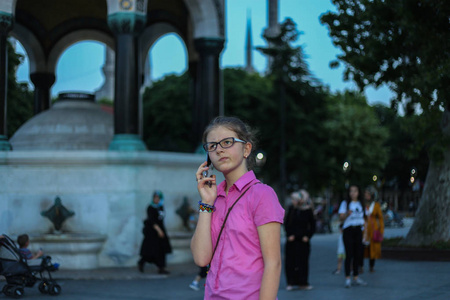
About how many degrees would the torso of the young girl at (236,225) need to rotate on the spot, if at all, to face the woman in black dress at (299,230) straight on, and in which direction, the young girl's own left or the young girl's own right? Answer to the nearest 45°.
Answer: approximately 135° to the young girl's own right

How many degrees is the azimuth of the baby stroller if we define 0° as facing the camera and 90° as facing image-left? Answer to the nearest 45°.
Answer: approximately 270°

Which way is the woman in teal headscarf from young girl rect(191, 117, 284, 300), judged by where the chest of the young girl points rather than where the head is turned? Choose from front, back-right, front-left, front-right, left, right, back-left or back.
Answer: back-right

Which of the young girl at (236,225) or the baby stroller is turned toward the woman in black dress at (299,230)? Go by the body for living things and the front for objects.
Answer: the baby stroller

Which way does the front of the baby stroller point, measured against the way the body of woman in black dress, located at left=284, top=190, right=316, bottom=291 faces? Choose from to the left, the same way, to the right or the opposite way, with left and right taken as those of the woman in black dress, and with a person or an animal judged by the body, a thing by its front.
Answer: to the left

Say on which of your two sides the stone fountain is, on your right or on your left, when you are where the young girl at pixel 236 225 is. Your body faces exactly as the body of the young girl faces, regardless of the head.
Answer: on your right

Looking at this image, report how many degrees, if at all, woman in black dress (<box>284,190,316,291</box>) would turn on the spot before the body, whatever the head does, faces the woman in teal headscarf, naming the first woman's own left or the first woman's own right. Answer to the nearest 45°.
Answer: approximately 135° to the first woman's own right

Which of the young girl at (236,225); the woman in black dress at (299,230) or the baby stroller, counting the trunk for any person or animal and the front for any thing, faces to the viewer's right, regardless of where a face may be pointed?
the baby stroller

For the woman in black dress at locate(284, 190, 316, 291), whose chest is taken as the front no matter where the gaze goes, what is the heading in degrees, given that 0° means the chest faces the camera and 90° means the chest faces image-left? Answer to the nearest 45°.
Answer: approximately 0°

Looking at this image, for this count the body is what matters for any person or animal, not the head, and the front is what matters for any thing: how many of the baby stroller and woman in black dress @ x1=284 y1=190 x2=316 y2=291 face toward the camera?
1

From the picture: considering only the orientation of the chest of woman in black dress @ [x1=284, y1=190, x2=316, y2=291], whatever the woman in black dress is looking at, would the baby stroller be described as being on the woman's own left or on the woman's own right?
on the woman's own right

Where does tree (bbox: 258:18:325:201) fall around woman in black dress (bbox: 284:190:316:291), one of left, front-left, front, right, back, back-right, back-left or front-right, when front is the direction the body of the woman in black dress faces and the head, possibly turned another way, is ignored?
back
